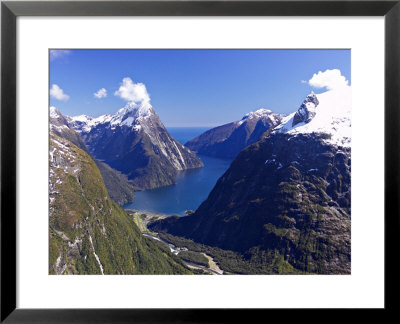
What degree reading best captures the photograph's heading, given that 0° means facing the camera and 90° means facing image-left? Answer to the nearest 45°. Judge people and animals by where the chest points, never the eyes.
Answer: approximately 0°
